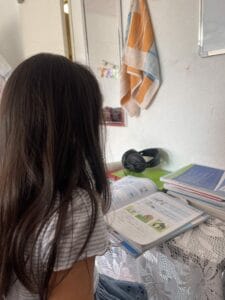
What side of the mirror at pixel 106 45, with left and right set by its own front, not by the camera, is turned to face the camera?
front

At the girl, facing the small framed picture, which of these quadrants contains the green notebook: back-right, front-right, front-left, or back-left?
front-right

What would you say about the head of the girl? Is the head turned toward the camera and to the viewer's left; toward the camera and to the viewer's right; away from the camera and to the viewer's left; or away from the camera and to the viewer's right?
away from the camera and to the viewer's right

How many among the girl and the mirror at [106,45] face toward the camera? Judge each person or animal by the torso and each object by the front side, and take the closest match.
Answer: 1

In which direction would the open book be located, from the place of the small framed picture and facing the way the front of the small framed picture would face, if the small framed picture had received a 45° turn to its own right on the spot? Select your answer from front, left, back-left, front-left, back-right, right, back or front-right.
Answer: front-left

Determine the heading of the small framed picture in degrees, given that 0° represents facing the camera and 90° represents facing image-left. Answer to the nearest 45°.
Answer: approximately 0°

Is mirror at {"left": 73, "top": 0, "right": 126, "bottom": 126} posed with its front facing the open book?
yes

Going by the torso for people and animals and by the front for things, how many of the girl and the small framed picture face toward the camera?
1

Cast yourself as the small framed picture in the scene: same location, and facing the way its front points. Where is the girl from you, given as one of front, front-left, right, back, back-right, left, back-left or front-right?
front

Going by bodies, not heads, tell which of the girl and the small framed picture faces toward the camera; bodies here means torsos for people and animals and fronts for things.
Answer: the small framed picture

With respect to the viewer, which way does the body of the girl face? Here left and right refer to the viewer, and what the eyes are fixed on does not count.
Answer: facing away from the viewer and to the right of the viewer

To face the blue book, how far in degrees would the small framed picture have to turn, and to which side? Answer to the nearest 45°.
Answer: approximately 45° to its left

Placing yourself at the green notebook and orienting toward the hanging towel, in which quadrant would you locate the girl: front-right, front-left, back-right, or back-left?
back-left

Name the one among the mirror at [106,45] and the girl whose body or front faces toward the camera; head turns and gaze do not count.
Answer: the mirror
